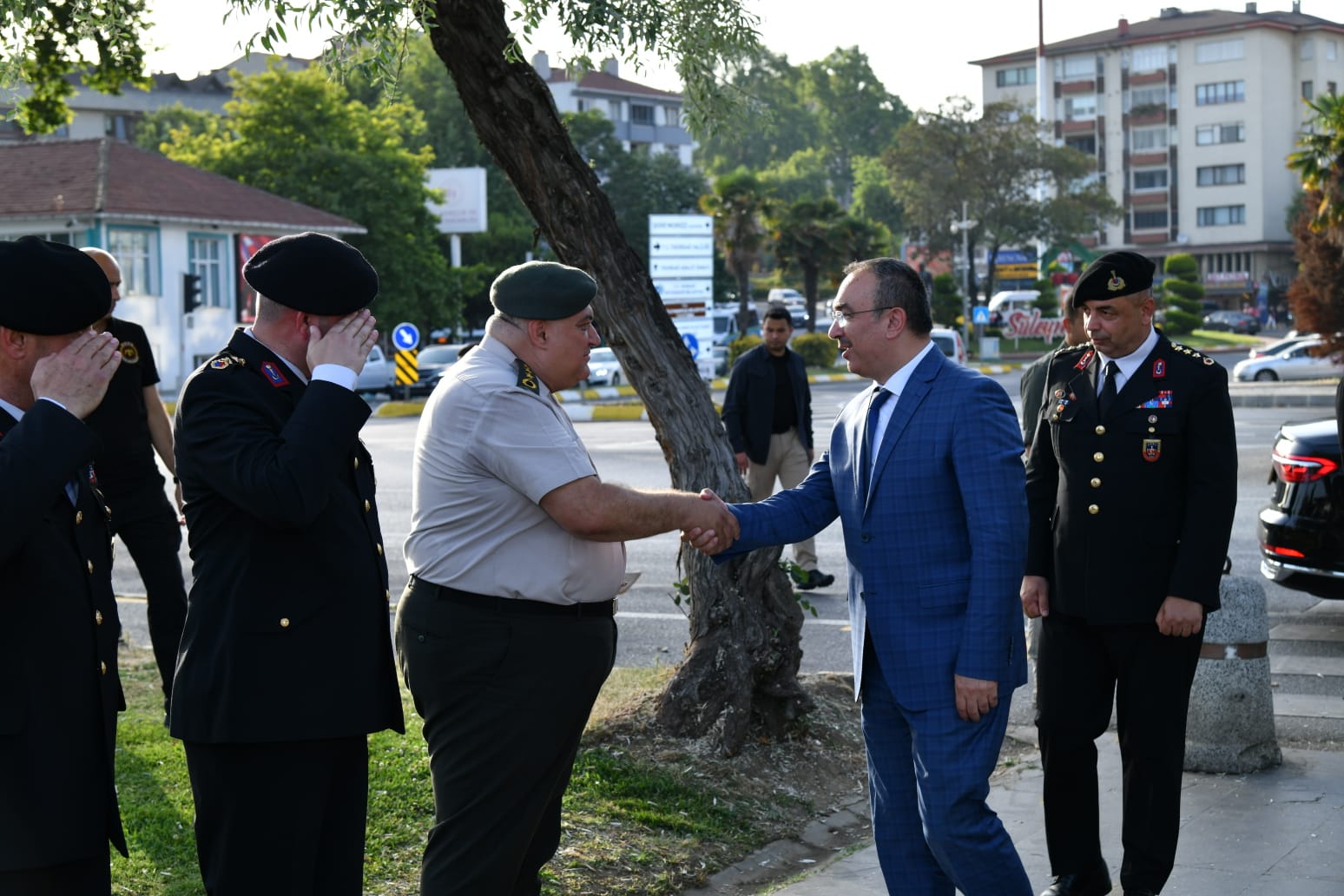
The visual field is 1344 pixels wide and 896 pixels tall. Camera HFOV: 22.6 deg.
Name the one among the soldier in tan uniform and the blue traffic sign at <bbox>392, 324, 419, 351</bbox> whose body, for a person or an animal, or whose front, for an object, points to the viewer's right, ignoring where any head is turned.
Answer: the soldier in tan uniform

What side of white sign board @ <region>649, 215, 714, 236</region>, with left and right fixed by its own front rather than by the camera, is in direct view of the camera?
front

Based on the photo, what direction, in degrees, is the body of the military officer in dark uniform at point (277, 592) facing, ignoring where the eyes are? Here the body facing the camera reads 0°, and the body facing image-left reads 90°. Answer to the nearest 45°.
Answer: approximately 270°

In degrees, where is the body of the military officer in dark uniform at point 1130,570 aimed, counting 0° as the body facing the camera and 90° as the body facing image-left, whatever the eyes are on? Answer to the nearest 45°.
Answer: approximately 45°

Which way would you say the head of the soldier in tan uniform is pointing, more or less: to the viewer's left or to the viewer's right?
to the viewer's right

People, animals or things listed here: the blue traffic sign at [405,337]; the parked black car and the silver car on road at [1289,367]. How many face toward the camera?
1

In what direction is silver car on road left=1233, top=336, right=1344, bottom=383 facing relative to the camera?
to the viewer's left

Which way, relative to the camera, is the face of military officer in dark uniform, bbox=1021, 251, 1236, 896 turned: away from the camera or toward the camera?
toward the camera

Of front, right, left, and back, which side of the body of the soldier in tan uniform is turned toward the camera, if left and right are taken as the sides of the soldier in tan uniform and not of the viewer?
right

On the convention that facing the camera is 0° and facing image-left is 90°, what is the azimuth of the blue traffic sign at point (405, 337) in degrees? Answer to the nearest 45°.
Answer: approximately 0°

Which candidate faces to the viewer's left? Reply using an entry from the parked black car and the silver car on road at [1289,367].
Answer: the silver car on road

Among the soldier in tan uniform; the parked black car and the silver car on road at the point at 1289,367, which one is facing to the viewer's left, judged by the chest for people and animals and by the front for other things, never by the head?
the silver car on road

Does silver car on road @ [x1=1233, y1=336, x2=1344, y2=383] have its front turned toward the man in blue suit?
no

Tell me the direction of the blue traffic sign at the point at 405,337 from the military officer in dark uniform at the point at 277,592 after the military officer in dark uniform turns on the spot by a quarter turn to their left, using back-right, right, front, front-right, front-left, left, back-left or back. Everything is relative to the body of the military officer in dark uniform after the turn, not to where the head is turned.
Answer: front

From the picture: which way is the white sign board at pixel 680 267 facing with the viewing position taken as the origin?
facing the viewer

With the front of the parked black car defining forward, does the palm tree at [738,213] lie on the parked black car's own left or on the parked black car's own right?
on the parked black car's own left

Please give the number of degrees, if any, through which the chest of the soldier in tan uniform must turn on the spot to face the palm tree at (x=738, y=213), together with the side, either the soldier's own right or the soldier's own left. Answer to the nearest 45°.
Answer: approximately 90° to the soldier's own left

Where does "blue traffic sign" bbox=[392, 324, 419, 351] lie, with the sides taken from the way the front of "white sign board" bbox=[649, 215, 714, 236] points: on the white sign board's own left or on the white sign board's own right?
on the white sign board's own right

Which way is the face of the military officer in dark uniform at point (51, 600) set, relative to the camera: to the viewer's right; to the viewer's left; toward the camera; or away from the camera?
to the viewer's right

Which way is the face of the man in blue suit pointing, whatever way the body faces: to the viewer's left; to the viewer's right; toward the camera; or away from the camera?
to the viewer's left

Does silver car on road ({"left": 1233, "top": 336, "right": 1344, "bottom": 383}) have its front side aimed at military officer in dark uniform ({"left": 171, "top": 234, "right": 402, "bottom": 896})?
no
